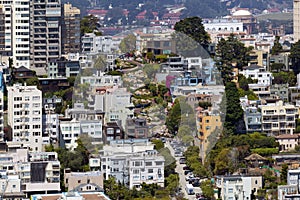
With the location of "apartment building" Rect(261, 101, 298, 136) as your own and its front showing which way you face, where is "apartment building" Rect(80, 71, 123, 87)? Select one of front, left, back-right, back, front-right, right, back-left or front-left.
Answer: right

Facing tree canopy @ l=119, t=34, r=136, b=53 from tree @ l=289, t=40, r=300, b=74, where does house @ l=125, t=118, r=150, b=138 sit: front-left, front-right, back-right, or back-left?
front-left

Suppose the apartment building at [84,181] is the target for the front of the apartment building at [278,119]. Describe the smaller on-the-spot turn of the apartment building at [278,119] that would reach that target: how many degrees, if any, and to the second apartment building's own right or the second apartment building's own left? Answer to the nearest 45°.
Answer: approximately 45° to the second apartment building's own right

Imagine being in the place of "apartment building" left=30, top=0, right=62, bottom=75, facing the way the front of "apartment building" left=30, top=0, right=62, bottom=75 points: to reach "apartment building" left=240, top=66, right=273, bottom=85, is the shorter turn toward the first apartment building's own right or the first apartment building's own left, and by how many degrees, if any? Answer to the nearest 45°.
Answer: approximately 90° to the first apartment building's own left

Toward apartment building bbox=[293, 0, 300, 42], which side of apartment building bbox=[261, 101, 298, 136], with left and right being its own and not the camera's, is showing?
back

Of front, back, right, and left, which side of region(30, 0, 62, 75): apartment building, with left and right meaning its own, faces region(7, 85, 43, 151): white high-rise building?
front

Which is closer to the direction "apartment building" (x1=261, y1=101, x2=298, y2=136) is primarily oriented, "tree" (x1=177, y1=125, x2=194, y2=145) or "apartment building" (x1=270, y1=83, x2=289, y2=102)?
the tree

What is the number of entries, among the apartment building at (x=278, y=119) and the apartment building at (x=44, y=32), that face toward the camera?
2

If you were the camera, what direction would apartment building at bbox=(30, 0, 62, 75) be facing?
facing the viewer

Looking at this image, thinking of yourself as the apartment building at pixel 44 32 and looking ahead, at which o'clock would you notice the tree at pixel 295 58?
The tree is roughly at 9 o'clock from the apartment building.

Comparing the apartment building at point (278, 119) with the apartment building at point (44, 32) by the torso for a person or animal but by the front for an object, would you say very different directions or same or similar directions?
same or similar directions
